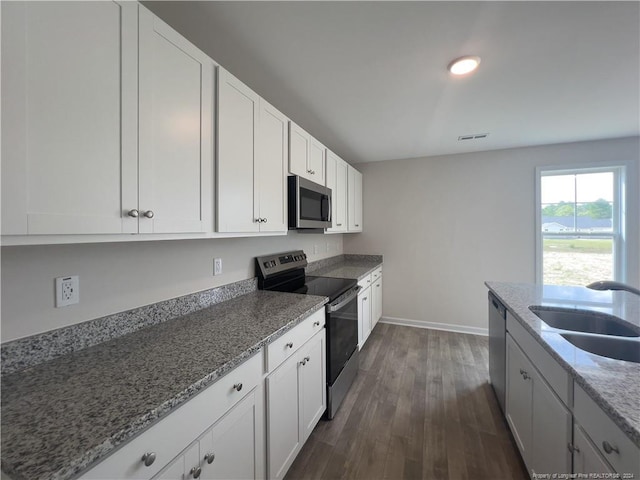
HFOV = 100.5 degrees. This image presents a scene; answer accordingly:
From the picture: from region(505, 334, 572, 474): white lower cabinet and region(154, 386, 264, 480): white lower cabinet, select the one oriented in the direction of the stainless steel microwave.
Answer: region(505, 334, 572, 474): white lower cabinet

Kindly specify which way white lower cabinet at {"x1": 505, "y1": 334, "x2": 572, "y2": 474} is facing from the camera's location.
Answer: facing to the left of the viewer

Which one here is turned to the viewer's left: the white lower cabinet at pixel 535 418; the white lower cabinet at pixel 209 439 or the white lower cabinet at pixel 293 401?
the white lower cabinet at pixel 535 418

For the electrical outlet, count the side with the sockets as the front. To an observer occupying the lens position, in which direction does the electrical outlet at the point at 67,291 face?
facing the viewer and to the right of the viewer

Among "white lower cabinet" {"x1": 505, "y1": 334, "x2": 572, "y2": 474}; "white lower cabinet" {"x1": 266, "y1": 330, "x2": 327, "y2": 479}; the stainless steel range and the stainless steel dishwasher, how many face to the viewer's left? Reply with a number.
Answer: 2

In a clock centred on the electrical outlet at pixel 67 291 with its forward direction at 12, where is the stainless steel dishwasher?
The stainless steel dishwasher is roughly at 11 o'clock from the electrical outlet.

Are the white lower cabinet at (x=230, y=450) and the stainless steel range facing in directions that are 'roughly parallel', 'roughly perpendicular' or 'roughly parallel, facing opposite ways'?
roughly parallel

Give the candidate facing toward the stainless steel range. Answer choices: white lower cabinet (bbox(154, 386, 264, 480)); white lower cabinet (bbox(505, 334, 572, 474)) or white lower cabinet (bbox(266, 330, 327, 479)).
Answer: white lower cabinet (bbox(505, 334, 572, 474))

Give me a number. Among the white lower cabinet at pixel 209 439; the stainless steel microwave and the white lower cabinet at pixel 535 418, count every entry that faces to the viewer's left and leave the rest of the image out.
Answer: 1

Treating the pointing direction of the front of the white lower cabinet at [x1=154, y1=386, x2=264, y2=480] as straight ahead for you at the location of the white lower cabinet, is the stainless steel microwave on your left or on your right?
on your left

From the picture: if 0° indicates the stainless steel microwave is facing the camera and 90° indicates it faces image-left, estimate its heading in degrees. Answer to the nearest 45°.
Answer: approximately 315°

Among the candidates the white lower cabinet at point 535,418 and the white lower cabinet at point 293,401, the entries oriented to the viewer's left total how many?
1

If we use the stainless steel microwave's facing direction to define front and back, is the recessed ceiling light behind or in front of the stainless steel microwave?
in front

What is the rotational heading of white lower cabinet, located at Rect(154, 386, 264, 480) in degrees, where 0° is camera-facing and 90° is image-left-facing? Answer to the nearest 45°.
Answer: approximately 315°

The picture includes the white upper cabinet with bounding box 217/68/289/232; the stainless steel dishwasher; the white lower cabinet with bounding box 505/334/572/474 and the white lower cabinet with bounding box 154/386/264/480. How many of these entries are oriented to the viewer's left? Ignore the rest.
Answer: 2

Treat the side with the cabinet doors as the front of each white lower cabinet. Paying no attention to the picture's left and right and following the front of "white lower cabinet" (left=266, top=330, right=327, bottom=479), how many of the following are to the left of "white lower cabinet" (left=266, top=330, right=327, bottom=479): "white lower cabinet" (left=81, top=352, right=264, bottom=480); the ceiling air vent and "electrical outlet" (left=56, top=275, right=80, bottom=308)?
1
